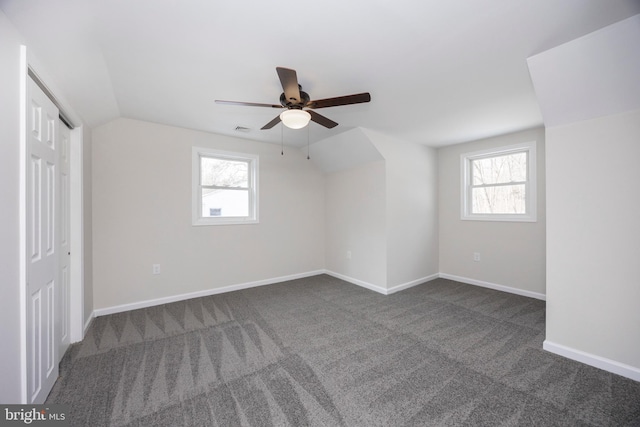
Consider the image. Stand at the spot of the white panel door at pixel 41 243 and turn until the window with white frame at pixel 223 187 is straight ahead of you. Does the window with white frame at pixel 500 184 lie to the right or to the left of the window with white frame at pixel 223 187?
right

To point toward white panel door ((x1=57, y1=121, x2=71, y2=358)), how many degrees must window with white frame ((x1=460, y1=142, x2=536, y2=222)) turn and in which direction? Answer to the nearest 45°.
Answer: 0° — it already faces it

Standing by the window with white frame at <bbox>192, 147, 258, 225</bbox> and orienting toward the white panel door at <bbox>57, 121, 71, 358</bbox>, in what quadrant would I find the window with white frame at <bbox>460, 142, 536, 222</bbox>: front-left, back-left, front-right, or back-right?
back-left

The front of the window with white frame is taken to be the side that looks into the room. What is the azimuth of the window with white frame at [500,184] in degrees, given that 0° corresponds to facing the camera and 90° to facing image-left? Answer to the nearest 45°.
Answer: approximately 45°
